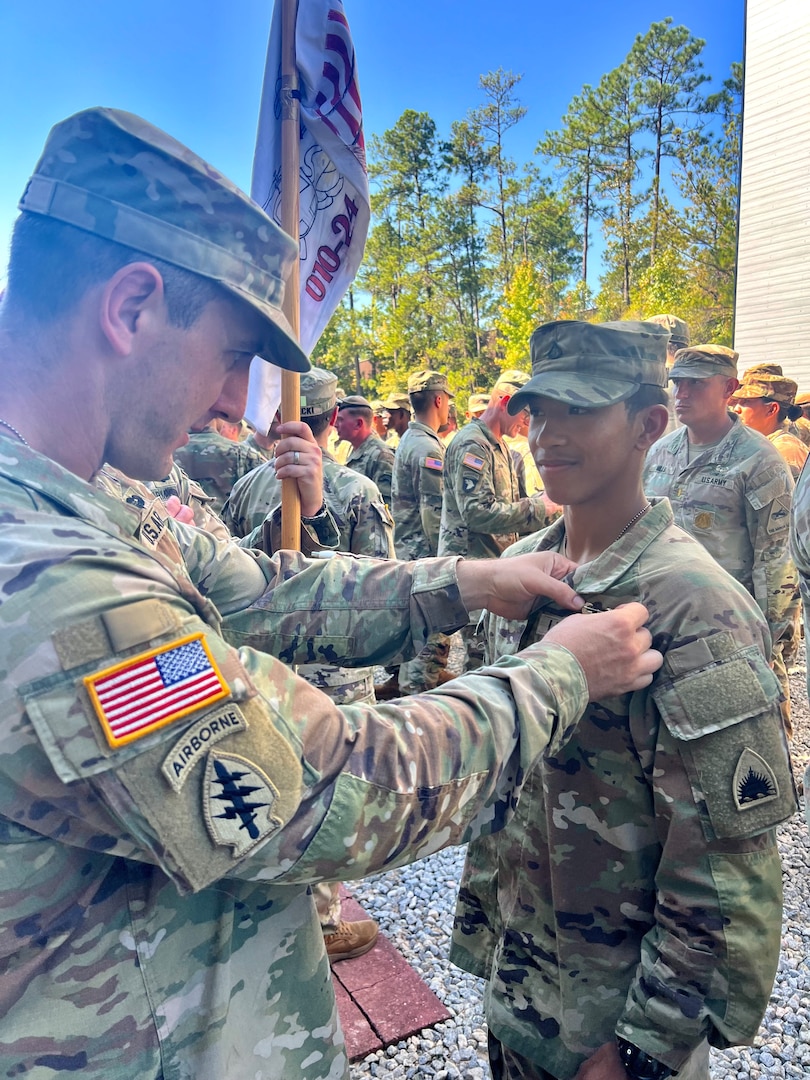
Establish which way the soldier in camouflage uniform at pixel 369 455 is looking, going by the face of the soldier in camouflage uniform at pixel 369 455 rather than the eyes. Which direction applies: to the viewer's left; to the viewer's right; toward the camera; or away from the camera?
to the viewer's left

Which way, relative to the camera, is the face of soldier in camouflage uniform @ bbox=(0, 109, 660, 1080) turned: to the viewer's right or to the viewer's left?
to the viewer's right

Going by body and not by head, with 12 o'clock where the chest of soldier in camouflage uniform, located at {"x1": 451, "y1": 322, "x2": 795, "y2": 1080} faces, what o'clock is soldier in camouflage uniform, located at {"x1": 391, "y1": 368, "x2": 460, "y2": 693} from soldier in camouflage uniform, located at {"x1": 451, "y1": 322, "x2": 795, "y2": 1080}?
soldier in camouflage uniform, located at {"x1": 391, "y1": 368, "x2": 460, "y2": 693} is roughly at 4 o'clock from soldier in camouflage uniform, located at {"x1": 451, "y1": 322, "x2": 795, "y2": 1080}.

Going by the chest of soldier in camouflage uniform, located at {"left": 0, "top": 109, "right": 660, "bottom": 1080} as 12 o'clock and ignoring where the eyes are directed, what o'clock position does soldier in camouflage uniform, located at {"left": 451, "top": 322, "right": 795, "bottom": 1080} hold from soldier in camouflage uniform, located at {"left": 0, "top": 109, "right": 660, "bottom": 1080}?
soldier in camouflage uniform, located at {"left": 451, "top": 322, "right": 795, "bottom": 1080} is roughly at 11 o'clock from soldier in camouflage uniform, located at {"left": 0, "top": 109, "right": 660, "bottom": 1080}.

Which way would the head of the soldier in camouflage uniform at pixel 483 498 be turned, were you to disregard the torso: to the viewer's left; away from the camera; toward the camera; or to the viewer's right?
to the viewer's right

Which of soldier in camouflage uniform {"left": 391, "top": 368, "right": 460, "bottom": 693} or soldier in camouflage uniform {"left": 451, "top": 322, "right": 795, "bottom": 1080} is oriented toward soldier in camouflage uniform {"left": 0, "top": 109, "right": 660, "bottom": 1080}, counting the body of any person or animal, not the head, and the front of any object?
soldier in camouflage uniform {"left": 451, "top": 322, "right": 795, "bottom": 1080}

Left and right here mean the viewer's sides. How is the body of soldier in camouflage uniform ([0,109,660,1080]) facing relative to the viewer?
facing to the right of the viewer

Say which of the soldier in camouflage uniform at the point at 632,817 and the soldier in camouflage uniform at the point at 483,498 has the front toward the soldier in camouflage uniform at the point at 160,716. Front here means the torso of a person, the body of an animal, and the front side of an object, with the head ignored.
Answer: the soldier in camouflage uniform at the point at 632,817

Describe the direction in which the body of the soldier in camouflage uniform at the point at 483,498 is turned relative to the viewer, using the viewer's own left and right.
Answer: facing to the right of the viewer

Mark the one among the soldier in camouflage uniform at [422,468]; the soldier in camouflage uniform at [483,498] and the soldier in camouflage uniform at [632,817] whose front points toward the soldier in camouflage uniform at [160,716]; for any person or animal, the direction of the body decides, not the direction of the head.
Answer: the soldier in camouflage uniform at [632,817]

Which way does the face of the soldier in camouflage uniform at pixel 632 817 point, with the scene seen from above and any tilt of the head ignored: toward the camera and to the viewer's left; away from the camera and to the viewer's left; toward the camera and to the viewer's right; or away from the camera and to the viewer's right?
toward the camera and to the viewer's left

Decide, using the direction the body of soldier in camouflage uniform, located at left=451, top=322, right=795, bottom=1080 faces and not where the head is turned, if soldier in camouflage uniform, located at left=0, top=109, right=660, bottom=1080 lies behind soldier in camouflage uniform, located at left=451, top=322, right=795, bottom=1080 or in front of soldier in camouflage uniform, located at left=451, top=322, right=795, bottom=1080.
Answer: in front

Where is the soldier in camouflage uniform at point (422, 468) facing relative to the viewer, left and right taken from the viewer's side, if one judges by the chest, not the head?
facing away from the viewer and to the right of the viewer

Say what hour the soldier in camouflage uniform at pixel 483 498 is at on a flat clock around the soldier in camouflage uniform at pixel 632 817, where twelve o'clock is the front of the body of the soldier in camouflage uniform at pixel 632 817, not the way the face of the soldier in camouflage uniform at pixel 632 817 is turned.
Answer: the soldier in camouflage uniform at pixel 483 498 is roughly at 4 o'clock from the soldier in camouflage uniform at pixel 632 817.

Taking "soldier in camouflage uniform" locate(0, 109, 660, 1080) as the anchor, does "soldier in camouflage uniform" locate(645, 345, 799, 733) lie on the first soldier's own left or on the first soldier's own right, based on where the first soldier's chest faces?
on the first soldier's own left

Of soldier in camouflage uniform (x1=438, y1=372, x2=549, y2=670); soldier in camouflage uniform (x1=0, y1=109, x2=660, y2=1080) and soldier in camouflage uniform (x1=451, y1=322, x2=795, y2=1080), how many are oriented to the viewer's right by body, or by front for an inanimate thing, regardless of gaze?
2

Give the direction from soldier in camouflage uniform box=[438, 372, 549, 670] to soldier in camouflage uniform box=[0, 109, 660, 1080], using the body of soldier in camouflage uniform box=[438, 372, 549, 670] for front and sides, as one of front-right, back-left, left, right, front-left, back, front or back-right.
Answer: right
